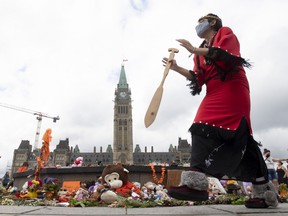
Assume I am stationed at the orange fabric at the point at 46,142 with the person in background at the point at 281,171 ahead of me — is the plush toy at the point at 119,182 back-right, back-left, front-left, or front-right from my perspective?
front-right

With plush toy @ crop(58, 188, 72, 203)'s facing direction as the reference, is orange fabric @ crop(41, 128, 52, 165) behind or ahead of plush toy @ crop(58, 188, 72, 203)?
behind

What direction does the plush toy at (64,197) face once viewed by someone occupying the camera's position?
facing the viewer

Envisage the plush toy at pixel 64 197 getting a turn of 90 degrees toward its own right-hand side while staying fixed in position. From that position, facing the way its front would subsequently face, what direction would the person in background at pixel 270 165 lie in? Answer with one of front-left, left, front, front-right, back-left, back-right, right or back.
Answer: back

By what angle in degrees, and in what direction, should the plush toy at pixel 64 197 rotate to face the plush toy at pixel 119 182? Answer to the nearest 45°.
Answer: approximately 90° to its left

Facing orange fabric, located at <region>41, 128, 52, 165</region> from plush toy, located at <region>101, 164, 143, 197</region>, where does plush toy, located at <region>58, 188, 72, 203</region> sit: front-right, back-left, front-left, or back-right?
front-left
